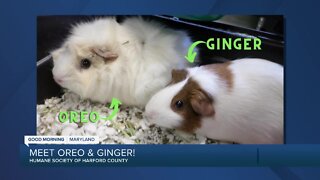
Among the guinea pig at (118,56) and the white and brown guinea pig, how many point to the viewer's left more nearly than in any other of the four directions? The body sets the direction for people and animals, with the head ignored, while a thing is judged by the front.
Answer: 2

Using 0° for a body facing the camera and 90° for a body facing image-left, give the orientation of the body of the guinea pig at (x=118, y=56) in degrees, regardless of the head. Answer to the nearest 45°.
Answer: approximately 90°

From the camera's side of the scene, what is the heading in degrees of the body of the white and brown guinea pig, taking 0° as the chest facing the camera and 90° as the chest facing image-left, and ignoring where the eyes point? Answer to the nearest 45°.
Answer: approximately 90°
